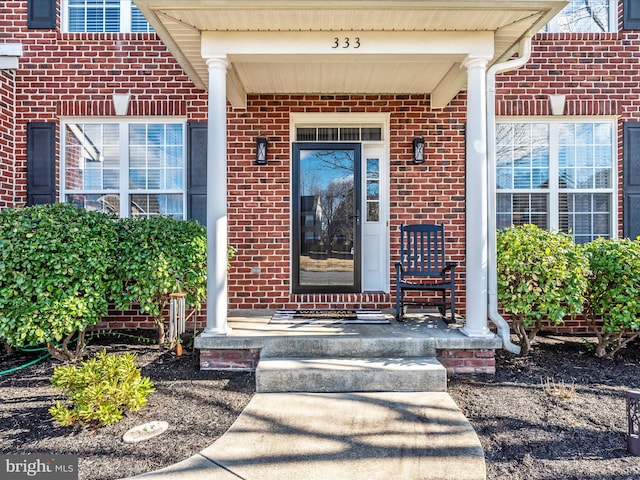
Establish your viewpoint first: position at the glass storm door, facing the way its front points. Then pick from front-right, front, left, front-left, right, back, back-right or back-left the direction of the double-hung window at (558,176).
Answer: left

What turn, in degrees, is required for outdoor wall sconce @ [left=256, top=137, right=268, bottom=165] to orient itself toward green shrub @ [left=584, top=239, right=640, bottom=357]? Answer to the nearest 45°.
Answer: approximately 45° to its left

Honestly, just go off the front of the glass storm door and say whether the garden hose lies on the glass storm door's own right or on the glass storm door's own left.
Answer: on the glass storm door's own right

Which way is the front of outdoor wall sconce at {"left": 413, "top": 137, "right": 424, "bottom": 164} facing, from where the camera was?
facing the viewer

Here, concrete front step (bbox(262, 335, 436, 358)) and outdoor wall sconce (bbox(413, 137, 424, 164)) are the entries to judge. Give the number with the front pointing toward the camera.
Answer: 2

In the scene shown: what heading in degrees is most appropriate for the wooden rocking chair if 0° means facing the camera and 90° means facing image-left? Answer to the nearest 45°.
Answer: approximately 0°

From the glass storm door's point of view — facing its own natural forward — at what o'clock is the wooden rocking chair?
The wooden rocking chair is roughly at 10 o'clock from the glass storm door.

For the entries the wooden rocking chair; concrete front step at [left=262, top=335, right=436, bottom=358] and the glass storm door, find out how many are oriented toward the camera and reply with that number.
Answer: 3

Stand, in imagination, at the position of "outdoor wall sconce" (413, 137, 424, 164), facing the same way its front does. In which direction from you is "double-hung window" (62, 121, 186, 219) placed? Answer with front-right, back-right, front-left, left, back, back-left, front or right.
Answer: right

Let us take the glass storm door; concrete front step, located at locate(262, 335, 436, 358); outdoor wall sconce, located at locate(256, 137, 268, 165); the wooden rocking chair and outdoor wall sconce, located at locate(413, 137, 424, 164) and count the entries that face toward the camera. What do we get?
5

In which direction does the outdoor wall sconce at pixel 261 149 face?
toward the camera

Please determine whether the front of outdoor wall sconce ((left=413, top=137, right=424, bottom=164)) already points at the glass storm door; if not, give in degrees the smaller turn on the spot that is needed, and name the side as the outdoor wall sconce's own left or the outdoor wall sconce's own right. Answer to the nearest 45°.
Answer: approximately 90° to the outdoor wall sconce's own right

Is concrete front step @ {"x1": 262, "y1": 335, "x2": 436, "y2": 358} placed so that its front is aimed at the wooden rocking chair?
no
